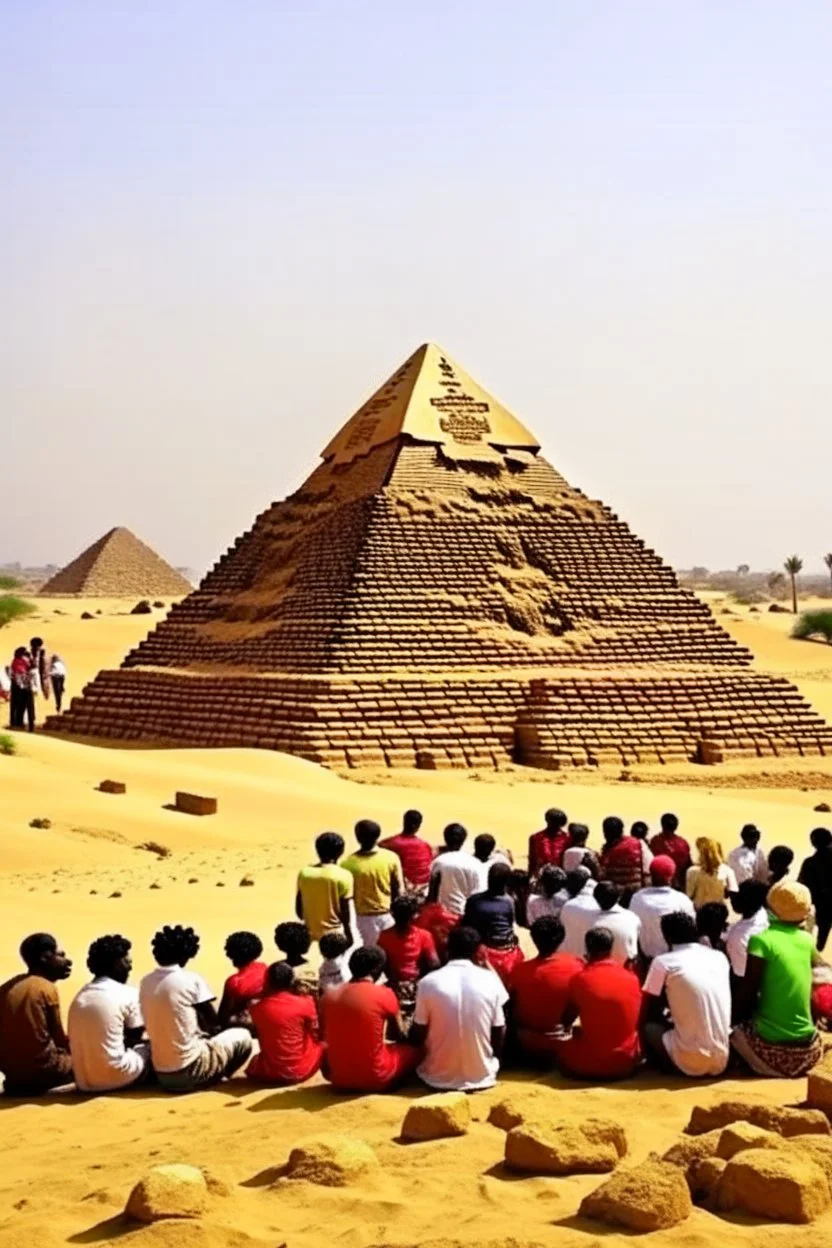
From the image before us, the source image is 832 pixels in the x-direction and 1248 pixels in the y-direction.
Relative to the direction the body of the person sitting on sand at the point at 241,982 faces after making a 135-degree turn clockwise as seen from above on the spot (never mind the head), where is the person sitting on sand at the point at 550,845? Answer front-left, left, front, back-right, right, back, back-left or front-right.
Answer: left

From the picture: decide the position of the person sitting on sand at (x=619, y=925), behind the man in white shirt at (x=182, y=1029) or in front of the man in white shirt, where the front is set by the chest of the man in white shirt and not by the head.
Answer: in front

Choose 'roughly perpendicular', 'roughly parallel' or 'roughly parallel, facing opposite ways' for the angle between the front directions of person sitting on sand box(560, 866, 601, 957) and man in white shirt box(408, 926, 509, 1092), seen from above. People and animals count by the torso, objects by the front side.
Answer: roughly parallel

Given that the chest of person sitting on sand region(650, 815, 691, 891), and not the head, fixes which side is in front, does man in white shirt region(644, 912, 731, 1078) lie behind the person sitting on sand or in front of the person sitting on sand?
behind

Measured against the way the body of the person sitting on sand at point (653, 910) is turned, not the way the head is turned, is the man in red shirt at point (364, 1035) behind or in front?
behind

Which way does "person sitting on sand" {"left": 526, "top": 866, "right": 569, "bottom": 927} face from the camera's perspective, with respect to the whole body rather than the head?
away from the camera

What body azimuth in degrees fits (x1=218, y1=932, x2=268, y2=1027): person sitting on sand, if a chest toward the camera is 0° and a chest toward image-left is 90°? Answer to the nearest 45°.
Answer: approximately 180°

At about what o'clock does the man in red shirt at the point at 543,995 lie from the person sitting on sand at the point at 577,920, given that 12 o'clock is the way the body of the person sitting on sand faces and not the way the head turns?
The man in red shirt is roughly at 6 o'clock from the person sitting on sand.

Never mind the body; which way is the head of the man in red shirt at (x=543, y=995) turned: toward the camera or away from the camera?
away from the camera

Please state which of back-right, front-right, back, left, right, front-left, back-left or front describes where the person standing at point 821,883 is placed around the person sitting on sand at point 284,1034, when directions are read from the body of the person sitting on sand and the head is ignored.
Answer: front-right

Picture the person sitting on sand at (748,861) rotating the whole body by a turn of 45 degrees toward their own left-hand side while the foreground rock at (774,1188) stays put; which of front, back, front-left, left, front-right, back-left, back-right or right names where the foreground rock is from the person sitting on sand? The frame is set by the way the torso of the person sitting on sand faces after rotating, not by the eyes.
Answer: back-left

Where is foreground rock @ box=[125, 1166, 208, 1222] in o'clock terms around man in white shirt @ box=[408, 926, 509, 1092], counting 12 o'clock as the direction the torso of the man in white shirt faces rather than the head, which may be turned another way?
The foreground rock is roughly at 7 o'clock from the man in white shirt.

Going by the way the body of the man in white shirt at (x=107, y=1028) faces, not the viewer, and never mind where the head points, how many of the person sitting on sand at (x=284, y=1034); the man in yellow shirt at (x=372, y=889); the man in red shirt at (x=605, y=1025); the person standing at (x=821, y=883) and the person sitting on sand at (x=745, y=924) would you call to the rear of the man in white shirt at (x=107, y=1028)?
0

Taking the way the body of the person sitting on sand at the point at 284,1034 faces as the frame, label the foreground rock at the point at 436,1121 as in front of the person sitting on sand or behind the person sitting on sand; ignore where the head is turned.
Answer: behind

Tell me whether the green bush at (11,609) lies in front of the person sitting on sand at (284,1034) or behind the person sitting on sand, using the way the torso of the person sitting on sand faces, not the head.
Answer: in front

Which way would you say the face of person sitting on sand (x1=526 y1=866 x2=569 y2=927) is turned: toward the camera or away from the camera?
away from the camera

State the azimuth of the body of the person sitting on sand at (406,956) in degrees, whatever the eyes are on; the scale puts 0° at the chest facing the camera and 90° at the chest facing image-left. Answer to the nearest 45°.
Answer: approximately 180°

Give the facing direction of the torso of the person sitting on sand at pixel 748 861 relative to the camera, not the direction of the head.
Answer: away from the camera

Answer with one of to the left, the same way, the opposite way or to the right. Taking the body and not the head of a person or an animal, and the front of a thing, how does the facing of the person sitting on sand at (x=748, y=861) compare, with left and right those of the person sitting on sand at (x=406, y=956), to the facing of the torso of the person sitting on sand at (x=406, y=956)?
the same way

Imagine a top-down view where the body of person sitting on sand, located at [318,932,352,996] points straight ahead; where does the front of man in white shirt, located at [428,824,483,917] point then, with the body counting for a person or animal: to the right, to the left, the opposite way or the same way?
the same way

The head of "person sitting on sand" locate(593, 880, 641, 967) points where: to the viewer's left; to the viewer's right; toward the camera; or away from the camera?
away from the camera

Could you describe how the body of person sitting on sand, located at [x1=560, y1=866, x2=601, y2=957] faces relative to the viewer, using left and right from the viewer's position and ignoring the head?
facing away from the viewer

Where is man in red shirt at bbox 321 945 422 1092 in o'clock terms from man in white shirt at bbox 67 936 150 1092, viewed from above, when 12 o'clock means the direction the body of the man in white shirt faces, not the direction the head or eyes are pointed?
The man in red shirt is roughly at 2 o'clock from the man in white shirt.
